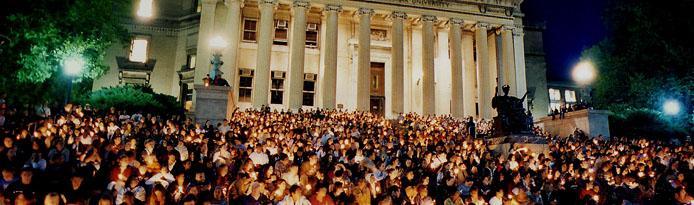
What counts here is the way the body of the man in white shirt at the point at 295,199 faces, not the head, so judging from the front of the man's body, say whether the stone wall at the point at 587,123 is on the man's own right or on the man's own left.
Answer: on the man's own left

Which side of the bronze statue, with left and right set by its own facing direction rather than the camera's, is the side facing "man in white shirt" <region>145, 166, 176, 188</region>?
right

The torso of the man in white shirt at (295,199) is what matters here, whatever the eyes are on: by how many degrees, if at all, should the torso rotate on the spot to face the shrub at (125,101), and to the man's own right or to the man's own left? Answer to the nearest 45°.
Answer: approximately 135° to the man's own right

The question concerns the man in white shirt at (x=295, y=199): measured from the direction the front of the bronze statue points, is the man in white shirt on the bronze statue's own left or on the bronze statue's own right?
on the bronze statue's own right

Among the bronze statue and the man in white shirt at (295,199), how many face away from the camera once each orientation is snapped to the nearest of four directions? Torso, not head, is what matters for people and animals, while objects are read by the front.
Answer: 0

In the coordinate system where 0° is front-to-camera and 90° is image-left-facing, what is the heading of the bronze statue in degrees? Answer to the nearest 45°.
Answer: approximately 315°

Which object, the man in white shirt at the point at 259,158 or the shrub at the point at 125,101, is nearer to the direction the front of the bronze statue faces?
the man in white shirt

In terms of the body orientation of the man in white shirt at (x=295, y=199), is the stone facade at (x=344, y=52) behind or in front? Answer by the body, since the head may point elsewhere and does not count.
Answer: behind

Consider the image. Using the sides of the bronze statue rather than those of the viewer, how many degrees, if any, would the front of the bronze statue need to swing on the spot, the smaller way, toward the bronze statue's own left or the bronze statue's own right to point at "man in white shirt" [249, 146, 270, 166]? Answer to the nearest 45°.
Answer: approximately 90° to the bronze statue's own right

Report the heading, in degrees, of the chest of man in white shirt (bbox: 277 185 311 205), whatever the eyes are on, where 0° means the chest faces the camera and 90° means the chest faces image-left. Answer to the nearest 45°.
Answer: approximately 0°

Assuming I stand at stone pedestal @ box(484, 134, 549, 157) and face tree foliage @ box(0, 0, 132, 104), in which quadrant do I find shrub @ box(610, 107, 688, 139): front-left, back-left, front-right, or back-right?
back-right

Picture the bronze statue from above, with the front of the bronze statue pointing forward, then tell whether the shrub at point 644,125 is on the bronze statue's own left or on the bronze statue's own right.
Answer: on the bronze statue's own left
